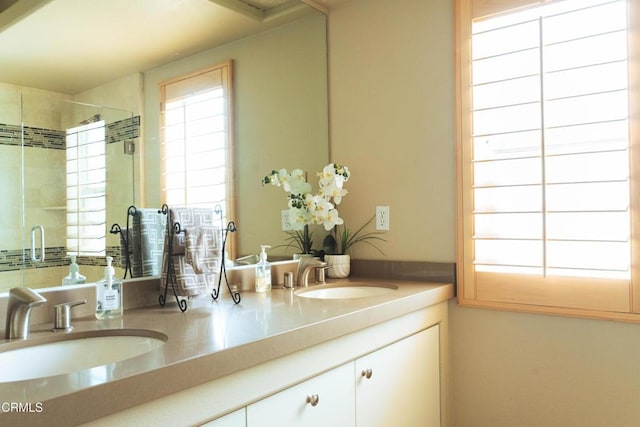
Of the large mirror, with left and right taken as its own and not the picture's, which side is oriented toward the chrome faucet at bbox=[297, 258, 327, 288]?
left

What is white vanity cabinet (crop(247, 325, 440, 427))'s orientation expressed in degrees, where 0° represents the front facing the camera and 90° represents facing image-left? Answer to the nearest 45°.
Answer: approximately 315°

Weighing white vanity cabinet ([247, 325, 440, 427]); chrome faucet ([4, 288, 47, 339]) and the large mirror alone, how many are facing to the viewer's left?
0

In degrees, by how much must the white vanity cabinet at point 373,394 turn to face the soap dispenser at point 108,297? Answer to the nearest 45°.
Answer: approximately 135° to its right

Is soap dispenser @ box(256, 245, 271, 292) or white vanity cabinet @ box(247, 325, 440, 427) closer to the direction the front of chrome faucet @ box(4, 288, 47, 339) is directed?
the white vanity cabinet

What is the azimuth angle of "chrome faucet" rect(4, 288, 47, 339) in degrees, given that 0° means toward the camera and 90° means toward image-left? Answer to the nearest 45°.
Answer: approximately 315°

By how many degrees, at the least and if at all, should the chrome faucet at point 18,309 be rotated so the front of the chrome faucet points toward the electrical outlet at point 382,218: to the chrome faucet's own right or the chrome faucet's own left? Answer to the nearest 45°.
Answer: approximately 45° to the chrome faucet's own left

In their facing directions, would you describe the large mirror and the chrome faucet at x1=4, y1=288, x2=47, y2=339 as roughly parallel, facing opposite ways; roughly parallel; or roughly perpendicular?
roughly parallel

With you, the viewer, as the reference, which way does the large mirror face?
facing the viewer and to the right of the viewer

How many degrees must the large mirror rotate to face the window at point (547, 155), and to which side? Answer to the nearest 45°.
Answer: approximately 45° to its left

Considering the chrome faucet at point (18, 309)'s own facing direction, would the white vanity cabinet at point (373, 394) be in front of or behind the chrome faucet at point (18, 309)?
in front

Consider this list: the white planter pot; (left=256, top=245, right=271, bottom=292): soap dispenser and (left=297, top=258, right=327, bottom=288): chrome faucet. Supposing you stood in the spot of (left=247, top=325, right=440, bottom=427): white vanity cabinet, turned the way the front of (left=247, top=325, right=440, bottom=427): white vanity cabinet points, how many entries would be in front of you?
0

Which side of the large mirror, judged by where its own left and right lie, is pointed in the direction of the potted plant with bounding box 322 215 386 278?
left
